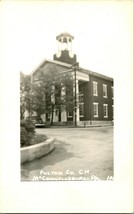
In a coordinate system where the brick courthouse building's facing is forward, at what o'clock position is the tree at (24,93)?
The tree is roughly at 1 o'clock from the brick courthouse building.

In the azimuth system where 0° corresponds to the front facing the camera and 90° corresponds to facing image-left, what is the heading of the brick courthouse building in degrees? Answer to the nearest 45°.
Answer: approximately 45°
